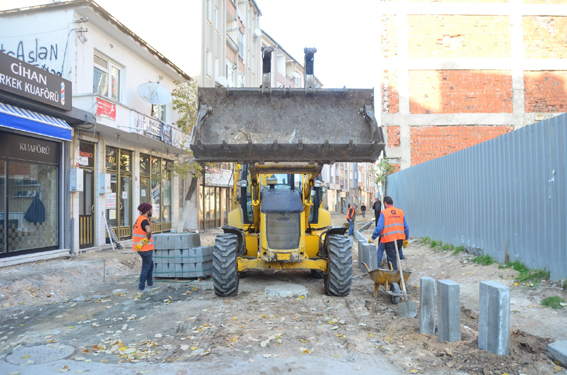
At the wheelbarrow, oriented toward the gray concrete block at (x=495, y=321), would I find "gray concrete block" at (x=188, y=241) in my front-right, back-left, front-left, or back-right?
back-right

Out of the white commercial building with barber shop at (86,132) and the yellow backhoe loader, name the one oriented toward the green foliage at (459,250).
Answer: the white commercial building with barber shop

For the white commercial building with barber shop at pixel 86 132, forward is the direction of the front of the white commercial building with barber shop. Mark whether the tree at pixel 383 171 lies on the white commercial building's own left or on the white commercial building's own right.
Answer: on the white commercial building's own left

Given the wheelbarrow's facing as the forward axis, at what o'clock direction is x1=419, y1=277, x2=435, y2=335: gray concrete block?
The gray concrete block is roughly at 1 o'clock from the wheelbarrow.

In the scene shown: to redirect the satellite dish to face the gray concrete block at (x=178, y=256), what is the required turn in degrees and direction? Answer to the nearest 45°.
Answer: approximately 45° to its right

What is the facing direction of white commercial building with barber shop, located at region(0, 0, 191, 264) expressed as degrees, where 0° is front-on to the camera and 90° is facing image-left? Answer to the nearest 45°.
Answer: approximately 315°

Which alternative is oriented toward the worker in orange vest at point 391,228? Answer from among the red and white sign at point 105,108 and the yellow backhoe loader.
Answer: the red and white sign

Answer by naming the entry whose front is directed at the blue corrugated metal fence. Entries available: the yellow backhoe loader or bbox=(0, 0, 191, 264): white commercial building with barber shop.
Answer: the white commercial building with barber shop

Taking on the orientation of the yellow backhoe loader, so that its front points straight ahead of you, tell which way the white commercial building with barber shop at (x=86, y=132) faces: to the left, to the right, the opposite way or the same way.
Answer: to the left

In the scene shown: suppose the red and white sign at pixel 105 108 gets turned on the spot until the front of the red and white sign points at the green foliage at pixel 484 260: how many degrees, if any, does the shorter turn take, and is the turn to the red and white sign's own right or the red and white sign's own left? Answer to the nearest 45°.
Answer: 0° — it already faces it

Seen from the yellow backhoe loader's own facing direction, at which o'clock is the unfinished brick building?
The unfinished brick building is roughly at 7 o'clock from the yellow backhoe loader.

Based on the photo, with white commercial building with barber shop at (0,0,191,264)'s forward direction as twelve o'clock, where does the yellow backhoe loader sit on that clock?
The yellow backhoe loader is roughly at 1 o'clock from the white commercial building with barber shop.
